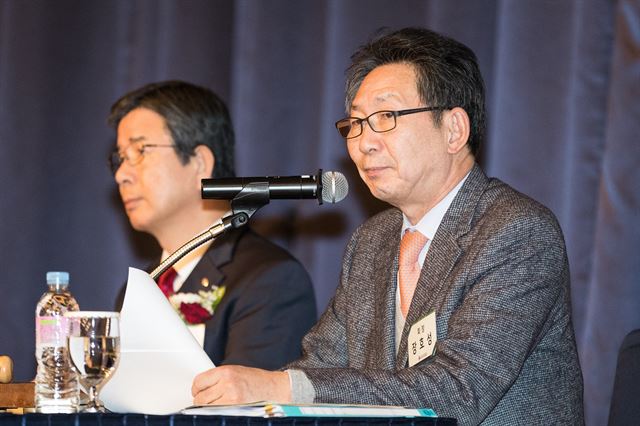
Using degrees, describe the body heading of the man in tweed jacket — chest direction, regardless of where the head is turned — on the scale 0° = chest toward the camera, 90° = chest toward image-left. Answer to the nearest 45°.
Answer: approximately 45°

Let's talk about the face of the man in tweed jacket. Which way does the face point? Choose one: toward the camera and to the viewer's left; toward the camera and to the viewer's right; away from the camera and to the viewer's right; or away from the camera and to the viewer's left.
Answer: toward the camera and to the viewer's left

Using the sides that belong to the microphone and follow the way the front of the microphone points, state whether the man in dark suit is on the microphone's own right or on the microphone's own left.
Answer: on the microphone's own left

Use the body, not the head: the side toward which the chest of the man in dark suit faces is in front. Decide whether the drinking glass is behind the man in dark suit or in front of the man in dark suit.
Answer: in front

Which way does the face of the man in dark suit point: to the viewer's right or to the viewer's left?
to the viewer's left

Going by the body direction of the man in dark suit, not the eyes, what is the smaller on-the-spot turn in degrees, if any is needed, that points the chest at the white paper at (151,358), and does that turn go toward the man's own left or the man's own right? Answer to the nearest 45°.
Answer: approximately 45° to the man's own left

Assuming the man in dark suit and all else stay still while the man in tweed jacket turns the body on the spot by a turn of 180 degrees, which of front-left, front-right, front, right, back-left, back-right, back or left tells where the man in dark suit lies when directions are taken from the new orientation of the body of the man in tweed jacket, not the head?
left

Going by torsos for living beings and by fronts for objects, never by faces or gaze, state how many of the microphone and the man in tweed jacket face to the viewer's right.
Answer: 1

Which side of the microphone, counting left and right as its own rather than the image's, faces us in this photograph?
right
